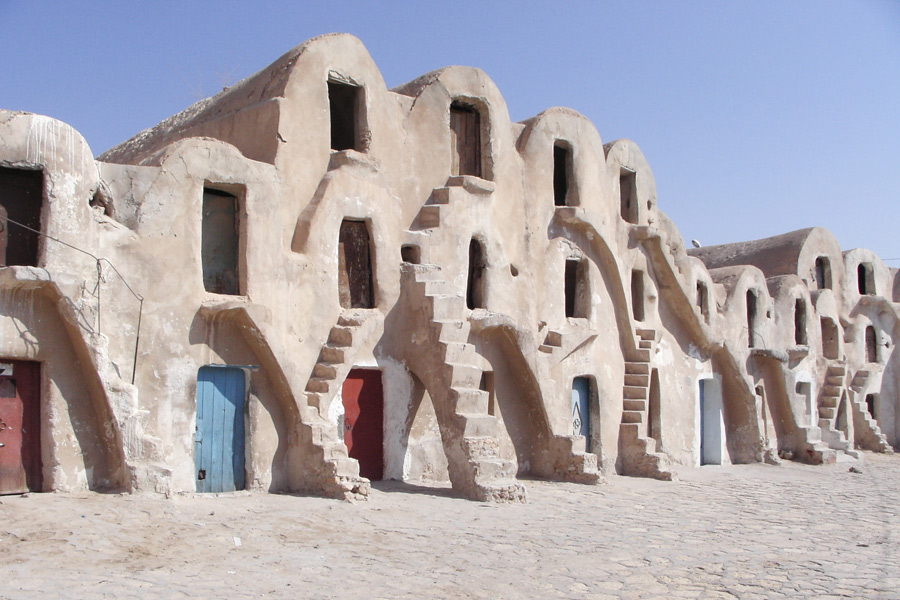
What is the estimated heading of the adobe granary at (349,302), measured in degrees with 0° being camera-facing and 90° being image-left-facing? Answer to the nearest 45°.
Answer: approximately 315°
